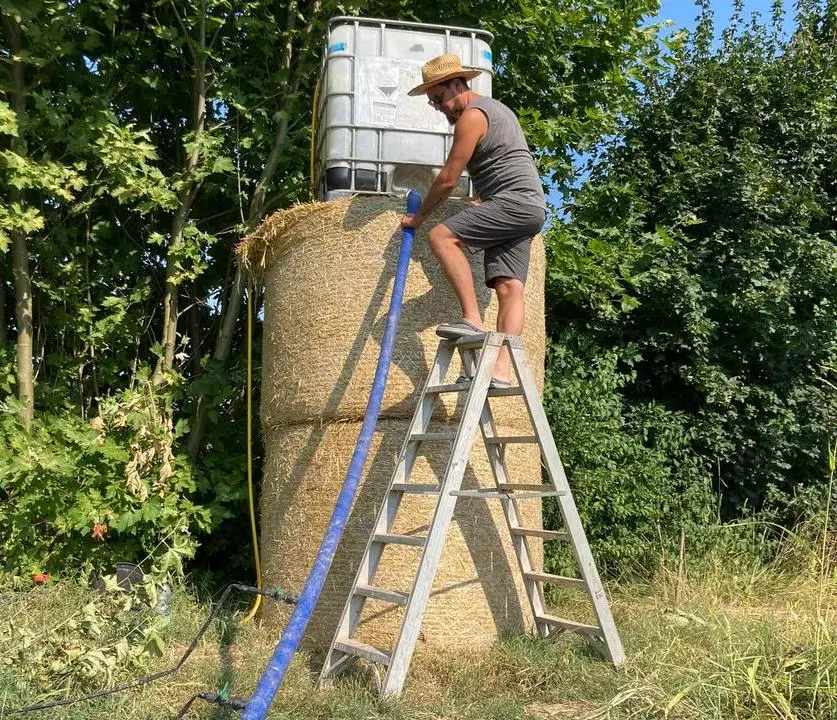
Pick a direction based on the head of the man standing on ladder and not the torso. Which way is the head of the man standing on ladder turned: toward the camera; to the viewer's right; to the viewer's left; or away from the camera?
to the viewer's left

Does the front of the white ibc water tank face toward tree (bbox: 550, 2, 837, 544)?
no

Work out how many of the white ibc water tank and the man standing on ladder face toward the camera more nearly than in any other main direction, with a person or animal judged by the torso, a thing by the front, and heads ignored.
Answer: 1

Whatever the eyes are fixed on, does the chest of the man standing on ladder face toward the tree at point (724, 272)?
no

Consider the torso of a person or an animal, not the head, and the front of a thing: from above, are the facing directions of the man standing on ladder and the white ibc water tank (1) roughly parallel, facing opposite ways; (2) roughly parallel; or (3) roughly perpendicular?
roughly perpendicular

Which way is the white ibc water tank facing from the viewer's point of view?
toward the camera

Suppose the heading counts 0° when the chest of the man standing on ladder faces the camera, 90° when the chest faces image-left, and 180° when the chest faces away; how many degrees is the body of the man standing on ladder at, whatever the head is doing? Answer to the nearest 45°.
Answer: approximately 90°

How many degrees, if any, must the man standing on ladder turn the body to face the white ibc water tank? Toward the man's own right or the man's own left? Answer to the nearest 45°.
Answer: approximately 45° to the man's own right

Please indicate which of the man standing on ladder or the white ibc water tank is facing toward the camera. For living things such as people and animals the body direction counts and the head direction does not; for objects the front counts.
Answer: the white ibc water tank
